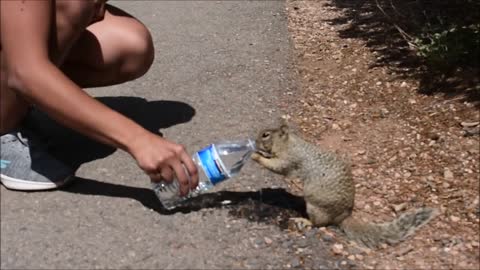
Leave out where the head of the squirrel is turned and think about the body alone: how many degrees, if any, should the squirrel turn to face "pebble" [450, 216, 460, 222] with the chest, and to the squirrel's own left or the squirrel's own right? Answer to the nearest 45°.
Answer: approximately 180°

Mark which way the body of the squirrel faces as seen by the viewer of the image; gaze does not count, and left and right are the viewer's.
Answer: facing to the left of the viewer

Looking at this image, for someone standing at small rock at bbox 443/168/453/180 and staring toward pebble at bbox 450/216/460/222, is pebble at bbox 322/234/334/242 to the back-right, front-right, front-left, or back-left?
front-right

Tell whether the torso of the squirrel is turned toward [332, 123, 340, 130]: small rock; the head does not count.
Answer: no
